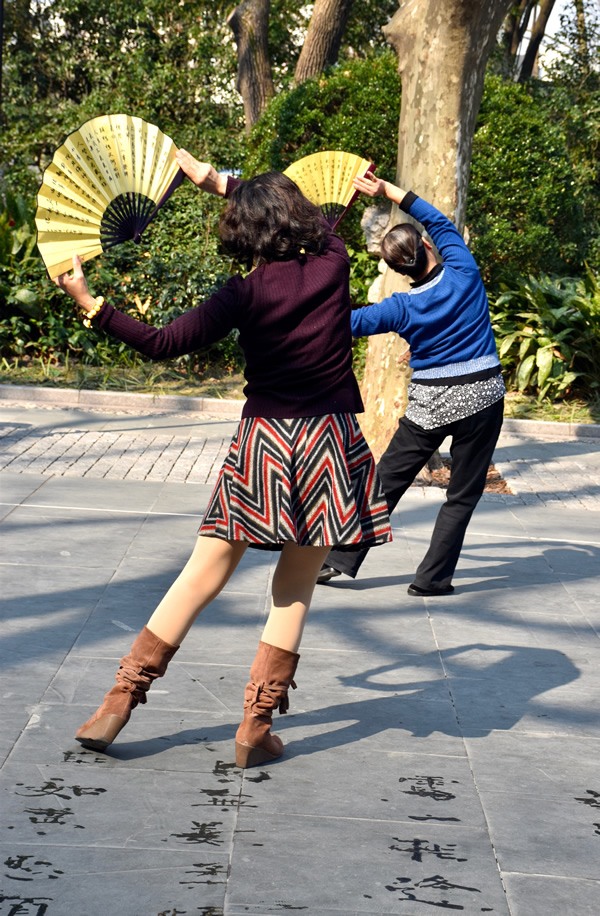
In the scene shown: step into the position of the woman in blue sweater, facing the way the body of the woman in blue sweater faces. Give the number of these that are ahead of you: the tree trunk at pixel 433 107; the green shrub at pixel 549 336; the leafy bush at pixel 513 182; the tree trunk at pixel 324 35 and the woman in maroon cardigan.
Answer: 4

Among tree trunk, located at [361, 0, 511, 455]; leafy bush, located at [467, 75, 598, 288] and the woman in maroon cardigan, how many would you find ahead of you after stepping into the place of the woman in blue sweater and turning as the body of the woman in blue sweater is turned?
2

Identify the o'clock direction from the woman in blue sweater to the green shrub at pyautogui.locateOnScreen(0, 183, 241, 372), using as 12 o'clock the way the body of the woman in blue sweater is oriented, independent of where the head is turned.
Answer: The green shrub is roughly at 11 o'clock from the woman in blue sweater.

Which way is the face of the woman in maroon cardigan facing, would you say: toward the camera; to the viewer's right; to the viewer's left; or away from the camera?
away from the camera

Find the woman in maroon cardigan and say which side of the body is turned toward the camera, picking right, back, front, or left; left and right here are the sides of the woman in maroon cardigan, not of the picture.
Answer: back

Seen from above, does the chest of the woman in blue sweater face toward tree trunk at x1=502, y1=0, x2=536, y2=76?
yes

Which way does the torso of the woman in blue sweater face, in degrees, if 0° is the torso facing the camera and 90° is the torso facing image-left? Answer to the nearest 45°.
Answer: approximately 180°

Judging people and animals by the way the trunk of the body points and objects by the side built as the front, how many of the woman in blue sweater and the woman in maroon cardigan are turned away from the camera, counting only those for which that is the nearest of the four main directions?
2

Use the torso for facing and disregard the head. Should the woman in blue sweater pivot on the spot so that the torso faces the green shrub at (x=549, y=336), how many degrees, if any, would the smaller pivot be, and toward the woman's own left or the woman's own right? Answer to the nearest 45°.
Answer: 0° — they already face it

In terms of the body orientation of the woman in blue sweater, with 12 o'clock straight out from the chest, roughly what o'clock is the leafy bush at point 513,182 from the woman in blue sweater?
The leafy bush is roughly at 12 o'clock from the woman in blue sweater.

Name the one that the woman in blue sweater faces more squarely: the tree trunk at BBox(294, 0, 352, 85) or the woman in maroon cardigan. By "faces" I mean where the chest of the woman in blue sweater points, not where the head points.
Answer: the tree trunk
